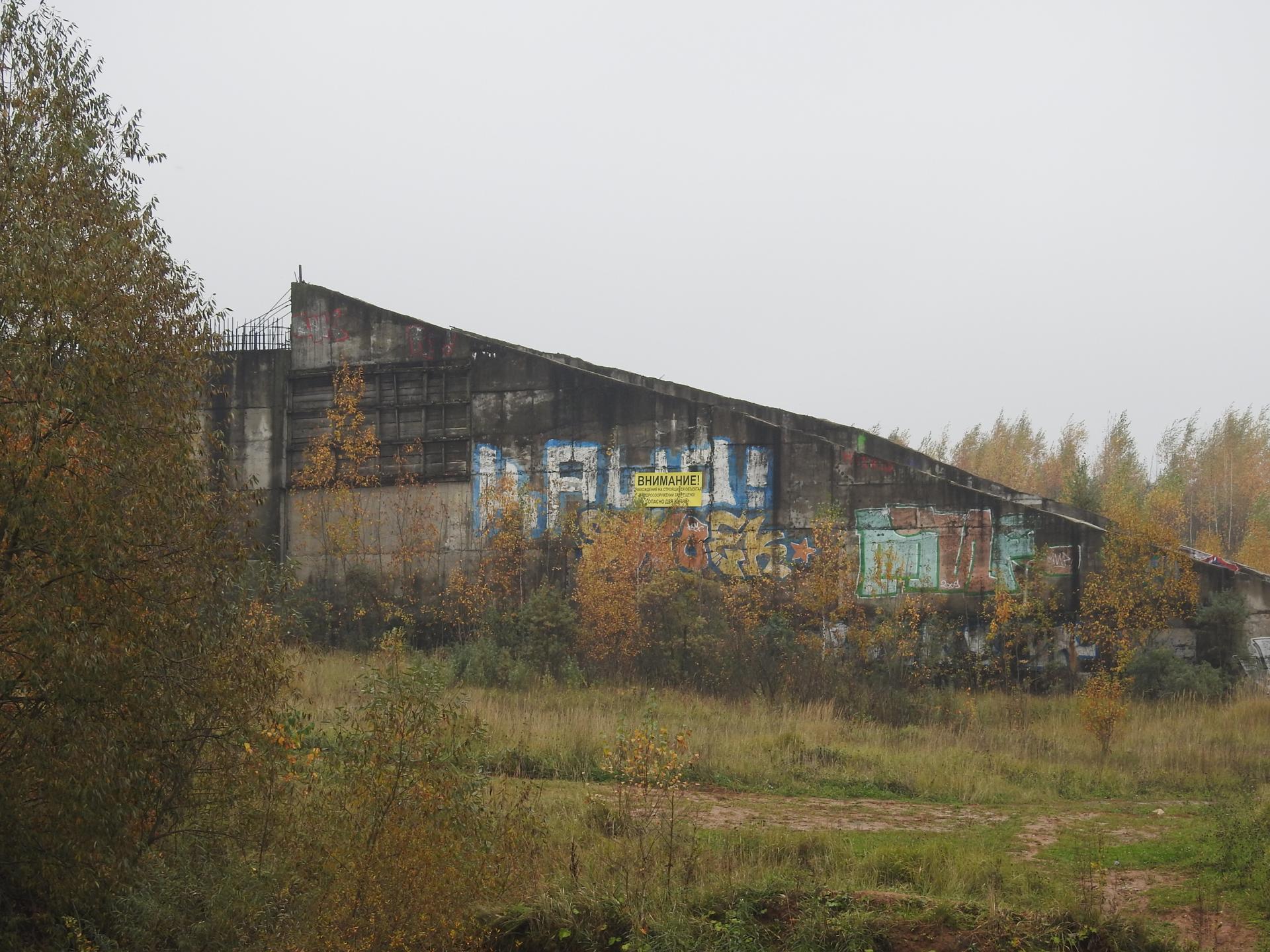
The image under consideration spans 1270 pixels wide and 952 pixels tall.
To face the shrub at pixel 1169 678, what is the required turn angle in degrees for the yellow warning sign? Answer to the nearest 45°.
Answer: approximately 45° to its left

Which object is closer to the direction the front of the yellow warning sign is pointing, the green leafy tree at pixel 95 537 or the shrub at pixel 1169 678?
the green leafy tree

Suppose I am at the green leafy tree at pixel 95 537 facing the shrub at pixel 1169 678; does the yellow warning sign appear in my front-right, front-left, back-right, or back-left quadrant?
front-left

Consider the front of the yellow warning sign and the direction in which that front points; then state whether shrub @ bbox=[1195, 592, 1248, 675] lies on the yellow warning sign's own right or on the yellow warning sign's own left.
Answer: on the yellow warning sign's own left

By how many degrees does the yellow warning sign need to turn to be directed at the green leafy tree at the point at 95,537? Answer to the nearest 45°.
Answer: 0° — it already faces it

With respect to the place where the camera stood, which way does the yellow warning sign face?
facing the viewer

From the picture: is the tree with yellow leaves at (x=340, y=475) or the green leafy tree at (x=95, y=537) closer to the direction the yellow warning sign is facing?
the green leafy tree

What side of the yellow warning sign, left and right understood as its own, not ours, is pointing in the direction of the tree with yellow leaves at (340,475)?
right
